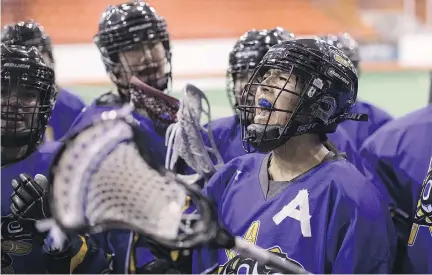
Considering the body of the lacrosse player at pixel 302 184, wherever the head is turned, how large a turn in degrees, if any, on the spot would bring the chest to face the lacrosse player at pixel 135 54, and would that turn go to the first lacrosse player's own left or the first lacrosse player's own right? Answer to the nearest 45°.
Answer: approximately 90° to the first lacrosse player's own right

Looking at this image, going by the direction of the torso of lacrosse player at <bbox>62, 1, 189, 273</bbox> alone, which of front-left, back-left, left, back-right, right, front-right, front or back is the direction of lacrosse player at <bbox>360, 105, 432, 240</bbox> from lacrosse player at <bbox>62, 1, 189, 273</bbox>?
front

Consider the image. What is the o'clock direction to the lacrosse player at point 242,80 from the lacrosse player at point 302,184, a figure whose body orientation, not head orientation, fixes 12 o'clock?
the lacrosse player at point 242,80 is roughly at 4 o'clock from the lacrosse player at point 302,184.

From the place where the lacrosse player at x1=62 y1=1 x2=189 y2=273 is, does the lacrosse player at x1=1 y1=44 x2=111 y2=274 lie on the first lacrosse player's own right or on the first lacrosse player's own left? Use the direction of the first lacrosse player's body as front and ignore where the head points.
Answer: on the first lacrosse player's own right

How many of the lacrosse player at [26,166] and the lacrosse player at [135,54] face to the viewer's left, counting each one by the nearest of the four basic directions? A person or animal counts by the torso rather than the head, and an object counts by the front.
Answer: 0

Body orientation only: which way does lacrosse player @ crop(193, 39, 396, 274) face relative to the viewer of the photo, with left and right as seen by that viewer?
facing the viewer and to the left of the viewer

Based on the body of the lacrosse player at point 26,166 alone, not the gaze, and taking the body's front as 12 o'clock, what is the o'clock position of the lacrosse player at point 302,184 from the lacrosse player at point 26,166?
the lacrosse player at point 302,184 is roughly at 10 o'clock from the lacrosse player at point 26,166.

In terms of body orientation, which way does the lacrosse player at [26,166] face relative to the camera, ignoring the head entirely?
toward the camera

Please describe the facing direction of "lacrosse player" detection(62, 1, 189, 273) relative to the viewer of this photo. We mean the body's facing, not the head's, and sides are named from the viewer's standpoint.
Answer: facing the viewer and to the right of the viewer

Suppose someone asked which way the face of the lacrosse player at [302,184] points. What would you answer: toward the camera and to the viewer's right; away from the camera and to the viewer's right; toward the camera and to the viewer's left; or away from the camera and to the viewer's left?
toward the camera and to the viewer's left

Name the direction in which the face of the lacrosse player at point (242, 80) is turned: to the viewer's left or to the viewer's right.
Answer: to the viewer's left
